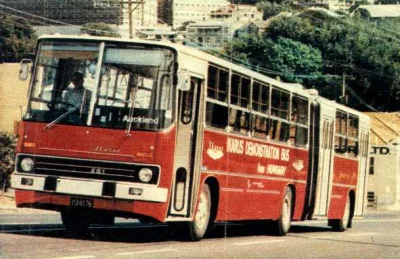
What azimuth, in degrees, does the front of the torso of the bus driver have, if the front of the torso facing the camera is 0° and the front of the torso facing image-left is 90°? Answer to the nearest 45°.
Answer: approximately 0°

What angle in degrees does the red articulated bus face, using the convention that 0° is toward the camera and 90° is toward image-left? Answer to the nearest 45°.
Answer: approximately 45°

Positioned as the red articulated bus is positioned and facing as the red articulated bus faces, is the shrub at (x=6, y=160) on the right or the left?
on its right
